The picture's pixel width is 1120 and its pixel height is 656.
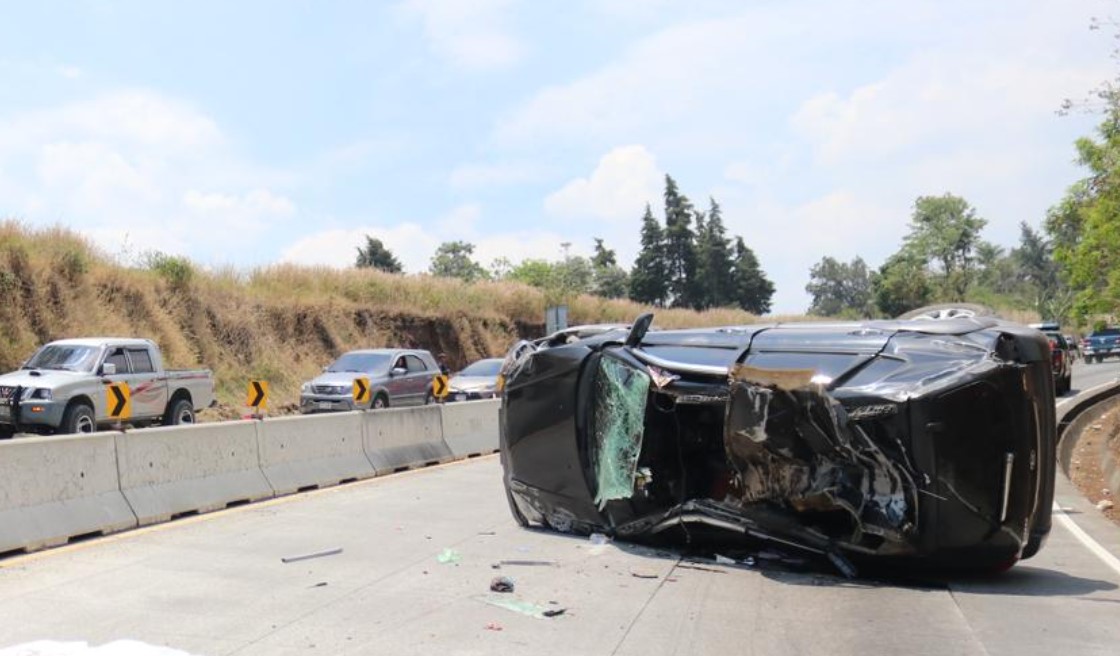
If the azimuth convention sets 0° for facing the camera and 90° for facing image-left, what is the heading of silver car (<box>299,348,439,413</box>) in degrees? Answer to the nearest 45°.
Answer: approximately 45°

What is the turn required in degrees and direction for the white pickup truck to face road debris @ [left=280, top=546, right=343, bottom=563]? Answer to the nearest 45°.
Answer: approximately 45° to its left

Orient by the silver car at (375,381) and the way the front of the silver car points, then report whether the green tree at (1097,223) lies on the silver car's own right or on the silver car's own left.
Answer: on the silver car's own left

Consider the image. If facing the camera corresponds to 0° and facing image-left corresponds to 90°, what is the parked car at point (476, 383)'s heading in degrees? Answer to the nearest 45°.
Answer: approximately 45°

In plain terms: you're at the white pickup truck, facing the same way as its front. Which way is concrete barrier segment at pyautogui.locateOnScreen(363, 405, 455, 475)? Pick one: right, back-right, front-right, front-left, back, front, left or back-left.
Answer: left

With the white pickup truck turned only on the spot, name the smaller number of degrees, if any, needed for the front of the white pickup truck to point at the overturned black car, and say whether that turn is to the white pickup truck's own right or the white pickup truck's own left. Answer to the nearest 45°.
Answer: approximately 45° to the white pickup truck's own left

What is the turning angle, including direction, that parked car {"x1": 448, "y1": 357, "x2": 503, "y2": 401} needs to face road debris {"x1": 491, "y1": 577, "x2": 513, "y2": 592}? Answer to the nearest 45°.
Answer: approximately 45° to its left

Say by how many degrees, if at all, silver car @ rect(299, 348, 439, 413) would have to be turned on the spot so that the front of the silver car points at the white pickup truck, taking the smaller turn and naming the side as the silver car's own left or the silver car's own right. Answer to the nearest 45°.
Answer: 0° — it already faces it

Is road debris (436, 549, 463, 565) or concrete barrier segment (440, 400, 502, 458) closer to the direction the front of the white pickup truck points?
the road debris

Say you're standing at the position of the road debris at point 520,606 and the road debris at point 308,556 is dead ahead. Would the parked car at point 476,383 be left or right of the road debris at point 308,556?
right
